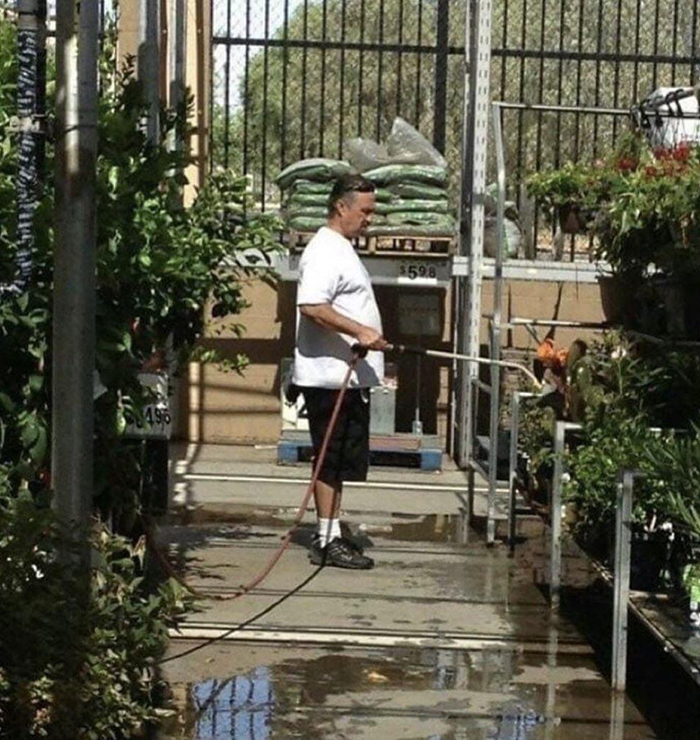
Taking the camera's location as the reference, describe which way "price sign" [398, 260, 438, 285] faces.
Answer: facing the viewer

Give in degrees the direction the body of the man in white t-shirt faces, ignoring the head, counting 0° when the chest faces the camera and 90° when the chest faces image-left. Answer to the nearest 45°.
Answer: approximately 270°

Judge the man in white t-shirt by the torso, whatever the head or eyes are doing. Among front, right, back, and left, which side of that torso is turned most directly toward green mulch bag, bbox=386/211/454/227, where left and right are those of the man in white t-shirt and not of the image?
left

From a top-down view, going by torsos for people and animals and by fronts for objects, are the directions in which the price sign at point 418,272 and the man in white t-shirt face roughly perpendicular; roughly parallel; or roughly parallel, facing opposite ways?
roughly perpendicular

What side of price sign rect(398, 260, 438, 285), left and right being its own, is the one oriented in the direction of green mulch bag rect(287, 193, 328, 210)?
right

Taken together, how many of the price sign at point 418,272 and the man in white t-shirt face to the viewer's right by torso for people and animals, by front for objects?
1

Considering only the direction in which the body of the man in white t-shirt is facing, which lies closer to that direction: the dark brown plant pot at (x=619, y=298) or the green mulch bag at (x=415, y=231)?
the dark brown plant pot

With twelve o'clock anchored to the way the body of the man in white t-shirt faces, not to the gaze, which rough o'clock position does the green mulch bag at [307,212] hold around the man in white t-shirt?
The green mulch bag is roughly at 9 o'clock from the man in white t-shirt.

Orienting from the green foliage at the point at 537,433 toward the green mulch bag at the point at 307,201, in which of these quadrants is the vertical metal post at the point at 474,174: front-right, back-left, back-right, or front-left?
front-right

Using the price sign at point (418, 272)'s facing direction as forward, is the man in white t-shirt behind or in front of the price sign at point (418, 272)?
in front

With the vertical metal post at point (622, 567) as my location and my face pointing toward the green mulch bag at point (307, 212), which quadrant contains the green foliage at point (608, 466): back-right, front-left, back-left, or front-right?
front-right

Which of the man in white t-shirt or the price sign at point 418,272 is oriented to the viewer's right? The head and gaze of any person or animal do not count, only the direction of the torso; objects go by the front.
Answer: the man in white t-shirt

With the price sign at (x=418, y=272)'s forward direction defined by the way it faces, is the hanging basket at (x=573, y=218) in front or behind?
in front
